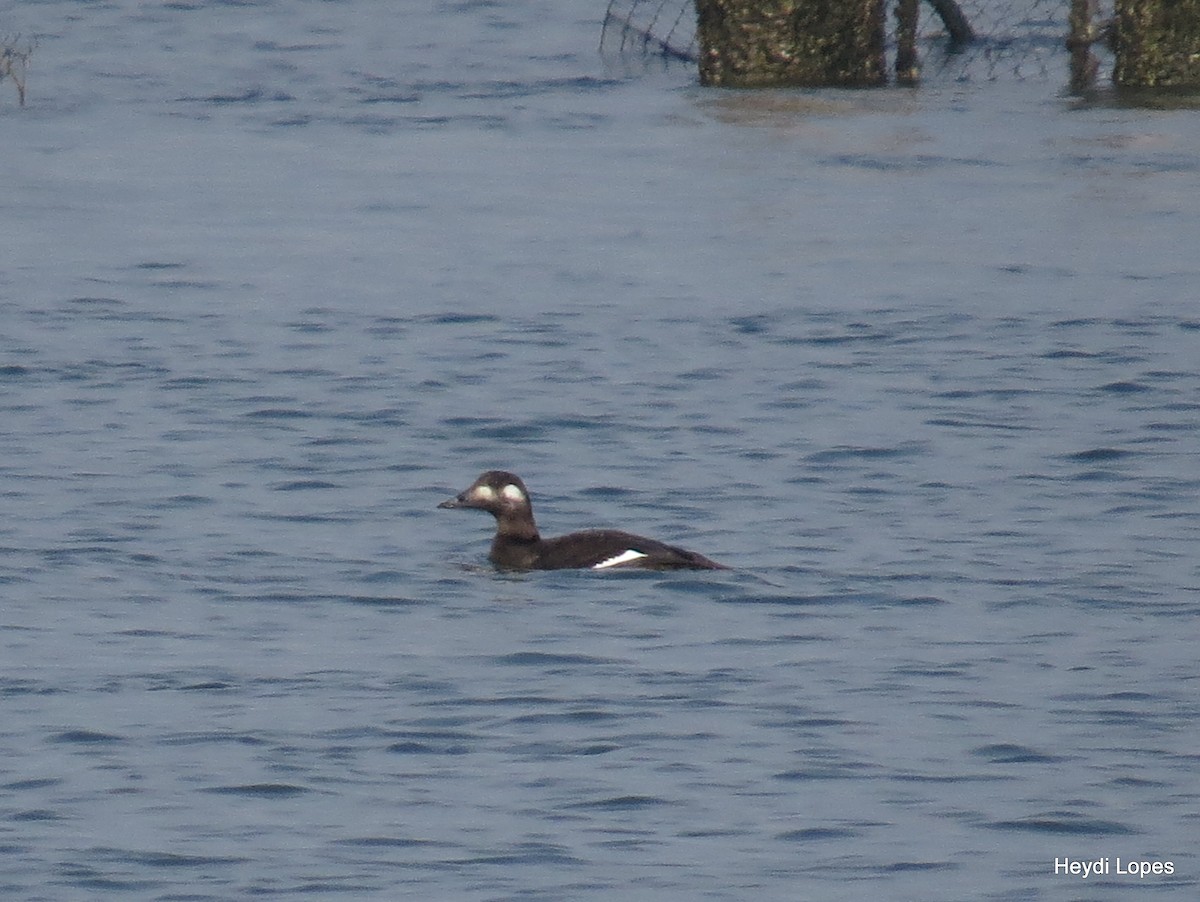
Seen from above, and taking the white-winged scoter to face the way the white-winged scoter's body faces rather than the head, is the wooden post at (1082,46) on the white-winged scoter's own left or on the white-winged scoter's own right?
on the white-winged scoter's own right

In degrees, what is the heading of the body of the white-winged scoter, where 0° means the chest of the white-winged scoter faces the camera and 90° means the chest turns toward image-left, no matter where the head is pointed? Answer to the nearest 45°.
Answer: approximately 90°

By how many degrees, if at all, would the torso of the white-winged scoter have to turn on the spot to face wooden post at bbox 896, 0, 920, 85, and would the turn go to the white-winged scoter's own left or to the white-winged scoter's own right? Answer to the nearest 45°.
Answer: approximately 90° to the white-winged scoter's own right

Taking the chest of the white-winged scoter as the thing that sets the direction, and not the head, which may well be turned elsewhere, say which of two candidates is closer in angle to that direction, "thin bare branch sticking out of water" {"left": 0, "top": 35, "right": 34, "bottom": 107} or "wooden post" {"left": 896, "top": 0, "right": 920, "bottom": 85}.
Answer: the thin bare branch sticking out of water

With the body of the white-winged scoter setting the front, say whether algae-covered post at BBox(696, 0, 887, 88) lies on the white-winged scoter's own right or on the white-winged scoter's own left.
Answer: on the white-winged scoter's own right

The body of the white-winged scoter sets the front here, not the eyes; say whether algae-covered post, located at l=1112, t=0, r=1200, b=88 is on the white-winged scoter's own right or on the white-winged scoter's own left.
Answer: on the white-winged scoter's own right
